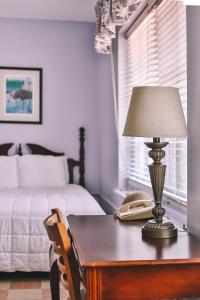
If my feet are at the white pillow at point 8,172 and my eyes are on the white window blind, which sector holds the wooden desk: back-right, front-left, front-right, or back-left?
front-right

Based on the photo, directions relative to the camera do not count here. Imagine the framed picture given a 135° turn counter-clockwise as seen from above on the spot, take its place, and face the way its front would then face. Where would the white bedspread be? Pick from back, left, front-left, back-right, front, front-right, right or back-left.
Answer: back-right

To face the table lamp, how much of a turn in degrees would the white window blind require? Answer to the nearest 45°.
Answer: approximately 45° to its left

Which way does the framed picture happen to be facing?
toward the camera

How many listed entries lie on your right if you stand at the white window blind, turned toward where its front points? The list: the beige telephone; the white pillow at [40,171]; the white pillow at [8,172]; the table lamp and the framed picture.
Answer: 3

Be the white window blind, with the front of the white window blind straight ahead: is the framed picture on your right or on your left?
on your right

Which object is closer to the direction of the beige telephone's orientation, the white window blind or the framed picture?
the framed picture

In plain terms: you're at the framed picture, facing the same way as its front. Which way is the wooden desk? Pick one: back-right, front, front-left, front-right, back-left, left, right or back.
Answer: front

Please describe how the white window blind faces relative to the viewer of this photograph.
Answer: facing the viewer and to the left of the viewer

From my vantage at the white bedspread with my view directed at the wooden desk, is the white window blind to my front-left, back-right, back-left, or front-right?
front-left

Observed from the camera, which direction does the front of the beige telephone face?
facing to the left of the viewer
